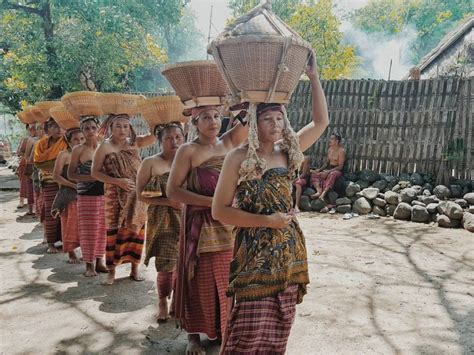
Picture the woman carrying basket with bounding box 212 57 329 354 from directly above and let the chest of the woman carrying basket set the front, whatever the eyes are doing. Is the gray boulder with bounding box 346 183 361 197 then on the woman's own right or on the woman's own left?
on the woman's own left

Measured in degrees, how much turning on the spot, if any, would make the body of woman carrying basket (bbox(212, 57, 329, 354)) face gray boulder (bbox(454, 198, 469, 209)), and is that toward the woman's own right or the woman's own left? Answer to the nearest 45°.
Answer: approximately 90° to the woman's own left

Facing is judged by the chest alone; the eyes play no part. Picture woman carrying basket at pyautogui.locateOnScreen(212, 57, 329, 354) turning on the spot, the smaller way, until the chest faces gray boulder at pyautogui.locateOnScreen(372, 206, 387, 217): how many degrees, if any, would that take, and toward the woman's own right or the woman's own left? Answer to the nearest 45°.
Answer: approximately 135° to the woman's own left

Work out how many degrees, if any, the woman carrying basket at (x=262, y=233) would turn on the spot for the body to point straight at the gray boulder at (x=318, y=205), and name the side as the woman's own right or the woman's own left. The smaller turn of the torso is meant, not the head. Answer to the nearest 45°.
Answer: approximately 135° to the woman's own left

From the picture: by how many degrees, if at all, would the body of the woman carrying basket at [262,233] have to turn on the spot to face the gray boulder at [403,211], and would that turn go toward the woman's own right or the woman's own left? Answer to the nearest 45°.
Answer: approximately 90° to the woman's own left

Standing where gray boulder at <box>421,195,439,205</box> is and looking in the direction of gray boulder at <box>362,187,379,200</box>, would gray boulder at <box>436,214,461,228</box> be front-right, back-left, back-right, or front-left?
back-left

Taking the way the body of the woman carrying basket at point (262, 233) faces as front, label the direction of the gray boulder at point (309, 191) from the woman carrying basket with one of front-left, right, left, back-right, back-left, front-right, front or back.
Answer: back-left

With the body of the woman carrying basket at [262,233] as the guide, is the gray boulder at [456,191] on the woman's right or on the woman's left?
on the woman's left

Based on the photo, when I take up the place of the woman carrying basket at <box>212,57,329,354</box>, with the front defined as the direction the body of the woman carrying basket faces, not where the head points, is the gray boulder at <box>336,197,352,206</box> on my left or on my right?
on my left

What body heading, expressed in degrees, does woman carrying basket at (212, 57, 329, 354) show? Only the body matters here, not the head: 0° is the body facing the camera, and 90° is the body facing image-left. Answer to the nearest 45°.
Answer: approximately 315°

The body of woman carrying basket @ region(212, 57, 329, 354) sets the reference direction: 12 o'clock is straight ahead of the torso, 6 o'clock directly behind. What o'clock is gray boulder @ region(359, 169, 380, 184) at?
The gray boulder is roughly at 8 o'clock from the woman carrying basket.

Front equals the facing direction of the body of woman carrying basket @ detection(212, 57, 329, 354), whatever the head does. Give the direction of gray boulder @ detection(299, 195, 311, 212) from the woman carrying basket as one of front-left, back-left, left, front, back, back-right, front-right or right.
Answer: back-left
